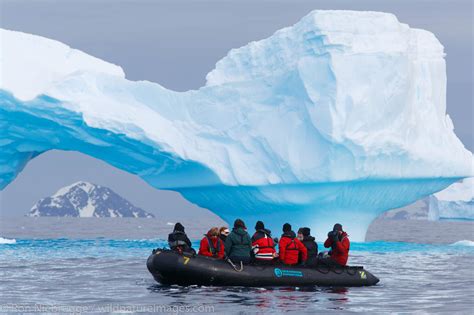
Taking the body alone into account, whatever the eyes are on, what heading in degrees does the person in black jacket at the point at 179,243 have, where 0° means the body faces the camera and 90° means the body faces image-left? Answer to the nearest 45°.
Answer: approximately 180°

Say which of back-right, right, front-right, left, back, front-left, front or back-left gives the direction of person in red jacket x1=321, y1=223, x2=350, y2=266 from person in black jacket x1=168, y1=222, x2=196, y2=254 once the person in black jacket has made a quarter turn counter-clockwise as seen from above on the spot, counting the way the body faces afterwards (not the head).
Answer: back

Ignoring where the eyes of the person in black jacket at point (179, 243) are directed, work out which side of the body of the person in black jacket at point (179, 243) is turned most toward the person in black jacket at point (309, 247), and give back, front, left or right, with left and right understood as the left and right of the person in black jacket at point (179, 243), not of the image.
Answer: right

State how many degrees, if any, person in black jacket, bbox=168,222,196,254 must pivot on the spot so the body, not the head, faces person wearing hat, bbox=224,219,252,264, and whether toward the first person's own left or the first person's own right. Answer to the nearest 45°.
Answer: approximately 90° to the first person's own right

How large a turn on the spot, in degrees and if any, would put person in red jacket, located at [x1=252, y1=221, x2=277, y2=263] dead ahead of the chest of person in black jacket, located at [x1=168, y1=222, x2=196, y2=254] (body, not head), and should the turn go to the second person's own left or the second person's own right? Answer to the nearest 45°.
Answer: approximately 90° to the second person's own right
